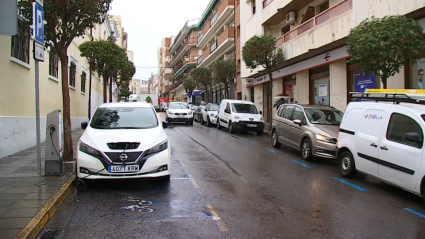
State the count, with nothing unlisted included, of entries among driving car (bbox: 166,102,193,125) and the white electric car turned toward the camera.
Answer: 2

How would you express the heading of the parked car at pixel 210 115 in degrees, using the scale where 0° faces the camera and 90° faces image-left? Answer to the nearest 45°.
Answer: approximately 315°

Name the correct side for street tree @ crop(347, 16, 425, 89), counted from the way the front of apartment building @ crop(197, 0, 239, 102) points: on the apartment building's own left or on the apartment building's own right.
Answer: on the apartment building's own left

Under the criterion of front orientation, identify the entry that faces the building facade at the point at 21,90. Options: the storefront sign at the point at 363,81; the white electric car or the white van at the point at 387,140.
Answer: the storefront sign

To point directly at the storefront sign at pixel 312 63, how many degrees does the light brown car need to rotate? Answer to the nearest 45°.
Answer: approximately 135° to its left

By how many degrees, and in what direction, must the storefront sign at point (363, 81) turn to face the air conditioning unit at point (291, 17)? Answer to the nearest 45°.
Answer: approximately 90° to its right

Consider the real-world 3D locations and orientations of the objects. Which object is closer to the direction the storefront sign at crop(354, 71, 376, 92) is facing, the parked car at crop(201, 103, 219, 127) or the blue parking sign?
the blue parking sign
